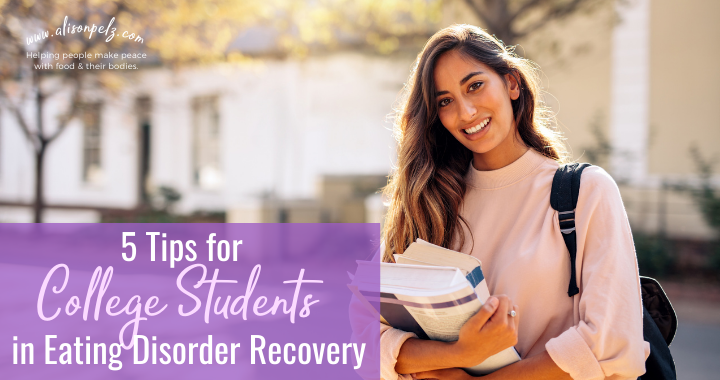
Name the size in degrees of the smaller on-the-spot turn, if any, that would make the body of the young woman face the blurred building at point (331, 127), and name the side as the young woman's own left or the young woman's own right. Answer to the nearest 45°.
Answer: approximately 135° to the young woman's own right

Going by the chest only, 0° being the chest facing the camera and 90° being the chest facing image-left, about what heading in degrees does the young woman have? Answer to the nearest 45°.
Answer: approximately 45°
